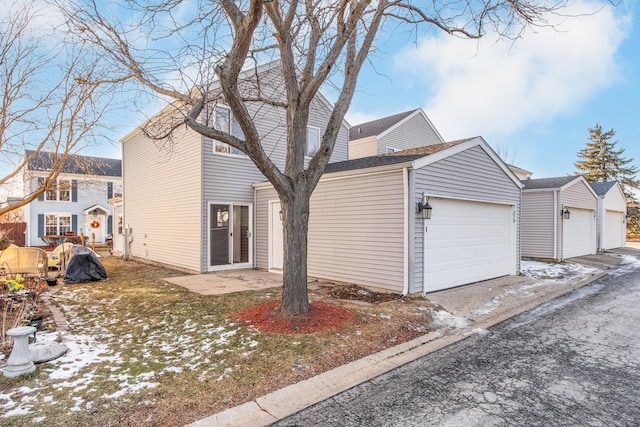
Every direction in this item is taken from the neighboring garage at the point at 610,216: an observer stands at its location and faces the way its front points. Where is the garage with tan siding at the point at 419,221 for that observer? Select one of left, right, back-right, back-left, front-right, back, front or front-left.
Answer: front-right

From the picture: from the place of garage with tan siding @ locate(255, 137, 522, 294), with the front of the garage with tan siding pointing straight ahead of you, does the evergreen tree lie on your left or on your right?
on your left

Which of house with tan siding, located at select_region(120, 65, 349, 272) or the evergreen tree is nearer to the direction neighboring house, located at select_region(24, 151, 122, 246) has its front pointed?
the house with tan siding

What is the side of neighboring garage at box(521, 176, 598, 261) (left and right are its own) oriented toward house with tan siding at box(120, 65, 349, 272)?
right

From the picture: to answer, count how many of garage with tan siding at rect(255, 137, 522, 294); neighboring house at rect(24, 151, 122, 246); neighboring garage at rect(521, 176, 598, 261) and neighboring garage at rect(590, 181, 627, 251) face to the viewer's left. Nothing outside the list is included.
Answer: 0

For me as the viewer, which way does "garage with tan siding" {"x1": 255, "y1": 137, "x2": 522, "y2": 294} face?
facing the viewer and to the right of the viewer

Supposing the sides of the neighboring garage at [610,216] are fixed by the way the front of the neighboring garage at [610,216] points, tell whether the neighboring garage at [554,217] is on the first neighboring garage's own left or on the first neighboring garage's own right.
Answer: on the first neighboring garage's own right

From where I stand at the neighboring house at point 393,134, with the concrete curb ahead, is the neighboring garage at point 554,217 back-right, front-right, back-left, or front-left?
front-left

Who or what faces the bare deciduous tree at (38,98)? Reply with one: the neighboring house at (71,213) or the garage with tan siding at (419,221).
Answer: the neighboring house

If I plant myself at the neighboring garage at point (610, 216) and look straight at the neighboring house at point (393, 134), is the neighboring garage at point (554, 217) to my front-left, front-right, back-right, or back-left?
front-left

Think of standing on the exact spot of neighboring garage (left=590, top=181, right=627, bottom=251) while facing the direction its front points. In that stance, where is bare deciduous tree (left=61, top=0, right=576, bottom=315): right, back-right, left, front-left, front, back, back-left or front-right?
front-right

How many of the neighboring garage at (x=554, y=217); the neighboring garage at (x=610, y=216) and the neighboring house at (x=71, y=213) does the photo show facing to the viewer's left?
0

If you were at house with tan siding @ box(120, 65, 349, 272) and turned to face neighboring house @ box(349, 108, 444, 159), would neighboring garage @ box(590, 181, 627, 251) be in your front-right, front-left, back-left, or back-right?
front-right

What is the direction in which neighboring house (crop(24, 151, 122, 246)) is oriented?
toward the camera

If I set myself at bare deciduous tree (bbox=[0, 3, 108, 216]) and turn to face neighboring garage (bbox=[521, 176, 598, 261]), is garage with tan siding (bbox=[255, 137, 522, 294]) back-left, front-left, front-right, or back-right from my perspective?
front-right
